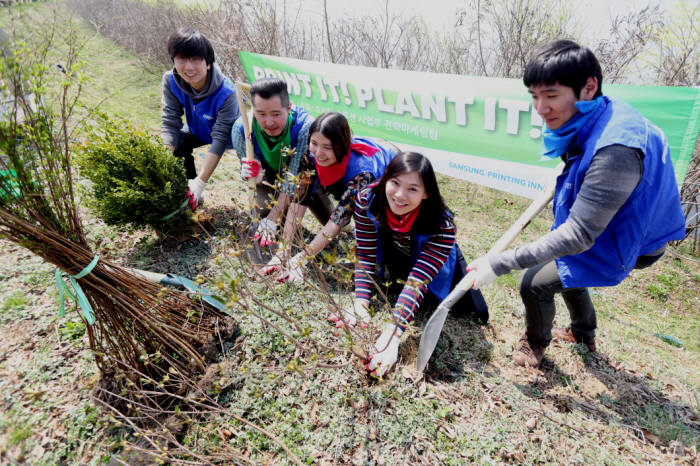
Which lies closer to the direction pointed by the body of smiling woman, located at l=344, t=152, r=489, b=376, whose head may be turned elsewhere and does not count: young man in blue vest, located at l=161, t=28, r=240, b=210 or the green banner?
the young man in blue vest

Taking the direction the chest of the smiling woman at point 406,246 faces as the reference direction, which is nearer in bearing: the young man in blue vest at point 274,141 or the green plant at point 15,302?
the green plant

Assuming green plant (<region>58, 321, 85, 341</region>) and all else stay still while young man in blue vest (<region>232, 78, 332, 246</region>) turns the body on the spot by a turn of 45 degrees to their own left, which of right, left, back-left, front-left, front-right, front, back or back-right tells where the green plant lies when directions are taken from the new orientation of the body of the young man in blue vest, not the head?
right

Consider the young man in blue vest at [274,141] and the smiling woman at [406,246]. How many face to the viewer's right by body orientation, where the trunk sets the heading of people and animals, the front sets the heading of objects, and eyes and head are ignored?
0

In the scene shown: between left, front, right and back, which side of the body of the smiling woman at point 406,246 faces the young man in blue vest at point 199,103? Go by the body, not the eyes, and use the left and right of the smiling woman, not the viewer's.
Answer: right

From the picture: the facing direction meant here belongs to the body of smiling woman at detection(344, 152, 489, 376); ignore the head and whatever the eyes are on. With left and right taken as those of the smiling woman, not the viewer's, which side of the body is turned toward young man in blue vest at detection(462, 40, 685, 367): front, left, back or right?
left

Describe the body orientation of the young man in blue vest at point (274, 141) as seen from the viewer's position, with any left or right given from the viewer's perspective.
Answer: facing the viewer

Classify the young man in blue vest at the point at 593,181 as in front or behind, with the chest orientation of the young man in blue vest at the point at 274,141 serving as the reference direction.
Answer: in front

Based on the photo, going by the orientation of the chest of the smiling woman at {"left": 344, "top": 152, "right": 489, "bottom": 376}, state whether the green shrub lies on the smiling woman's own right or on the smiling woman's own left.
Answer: on the smiling woman's own right

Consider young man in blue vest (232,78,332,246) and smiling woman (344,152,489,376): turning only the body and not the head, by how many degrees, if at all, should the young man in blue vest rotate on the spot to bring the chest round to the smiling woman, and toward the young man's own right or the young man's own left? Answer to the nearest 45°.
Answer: approximately 45° to the young man's own left

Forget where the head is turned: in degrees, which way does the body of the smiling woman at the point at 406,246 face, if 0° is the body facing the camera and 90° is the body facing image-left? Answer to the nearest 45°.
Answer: approximately 45°

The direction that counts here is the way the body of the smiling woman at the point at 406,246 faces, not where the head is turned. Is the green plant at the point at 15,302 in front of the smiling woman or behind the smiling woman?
in front

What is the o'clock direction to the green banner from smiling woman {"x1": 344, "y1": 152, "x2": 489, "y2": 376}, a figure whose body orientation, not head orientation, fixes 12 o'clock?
The green banner is roughly at 5 o'clock from the smiling woman.
